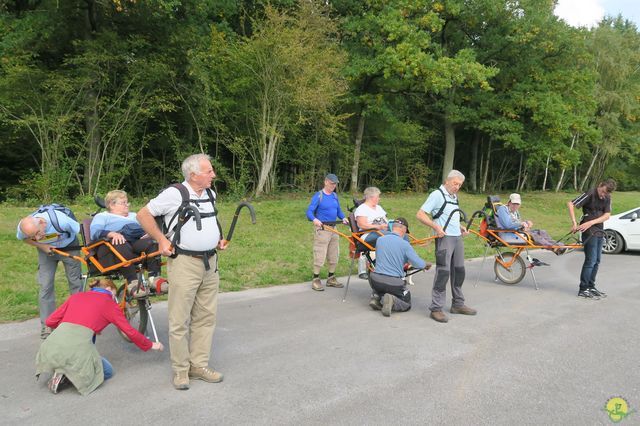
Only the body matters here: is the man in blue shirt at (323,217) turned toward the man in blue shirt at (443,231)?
yes

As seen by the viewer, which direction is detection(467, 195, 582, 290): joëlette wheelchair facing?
to the viewer's right

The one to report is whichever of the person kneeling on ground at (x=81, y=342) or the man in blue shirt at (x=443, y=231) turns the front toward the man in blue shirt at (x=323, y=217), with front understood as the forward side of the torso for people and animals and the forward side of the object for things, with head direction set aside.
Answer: the person kneeling on ground

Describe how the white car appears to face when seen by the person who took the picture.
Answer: facing to the left of the viewer

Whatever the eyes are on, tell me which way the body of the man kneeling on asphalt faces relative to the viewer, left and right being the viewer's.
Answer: facing away from the viewer and to the right of the viewer

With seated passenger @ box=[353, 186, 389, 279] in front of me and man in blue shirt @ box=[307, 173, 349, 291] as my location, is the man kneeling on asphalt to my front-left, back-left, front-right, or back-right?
front-right

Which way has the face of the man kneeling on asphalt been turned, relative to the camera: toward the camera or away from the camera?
away from the camera

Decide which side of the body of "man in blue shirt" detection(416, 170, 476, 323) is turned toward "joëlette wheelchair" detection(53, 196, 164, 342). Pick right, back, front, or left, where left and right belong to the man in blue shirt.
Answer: right

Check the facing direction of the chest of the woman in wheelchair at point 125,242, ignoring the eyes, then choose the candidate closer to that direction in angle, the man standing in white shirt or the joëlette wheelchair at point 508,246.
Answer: the man standing in white shirt

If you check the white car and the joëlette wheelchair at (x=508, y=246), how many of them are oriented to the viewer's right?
1

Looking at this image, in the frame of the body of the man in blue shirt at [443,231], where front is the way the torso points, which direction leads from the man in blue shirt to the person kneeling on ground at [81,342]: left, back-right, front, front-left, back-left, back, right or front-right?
right
